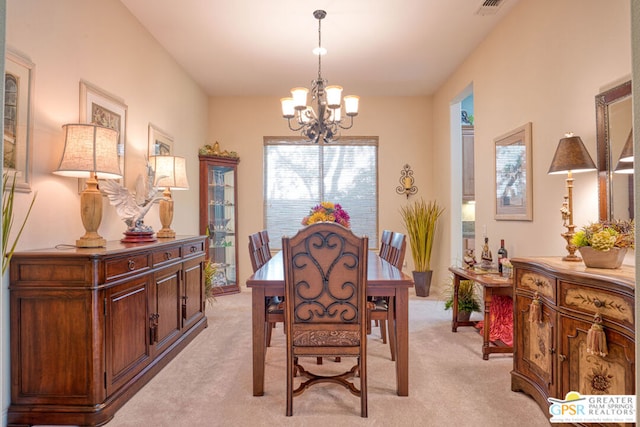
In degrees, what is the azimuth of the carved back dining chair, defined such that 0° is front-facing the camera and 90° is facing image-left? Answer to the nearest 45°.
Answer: approximately 180°

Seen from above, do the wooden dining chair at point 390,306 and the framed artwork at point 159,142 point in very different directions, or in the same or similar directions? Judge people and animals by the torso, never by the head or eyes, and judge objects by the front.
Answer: very different directions

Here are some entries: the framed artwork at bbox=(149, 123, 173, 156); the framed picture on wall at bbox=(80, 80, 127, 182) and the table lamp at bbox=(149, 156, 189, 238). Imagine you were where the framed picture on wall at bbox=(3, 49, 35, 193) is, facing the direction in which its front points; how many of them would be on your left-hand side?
3

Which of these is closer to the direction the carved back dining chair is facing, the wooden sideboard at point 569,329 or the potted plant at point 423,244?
the potted plant

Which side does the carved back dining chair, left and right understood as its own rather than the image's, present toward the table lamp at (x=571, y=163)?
right

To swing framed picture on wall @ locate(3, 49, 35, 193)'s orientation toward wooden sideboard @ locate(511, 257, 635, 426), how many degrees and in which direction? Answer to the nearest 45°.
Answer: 0° — it already faces it

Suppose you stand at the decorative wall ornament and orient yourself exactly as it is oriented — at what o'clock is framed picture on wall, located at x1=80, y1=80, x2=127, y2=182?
The framed picture on wall is roughly at 1 o'clock from the decorative wall ornament.

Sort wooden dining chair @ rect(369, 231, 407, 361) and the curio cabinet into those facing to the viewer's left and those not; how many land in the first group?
1
